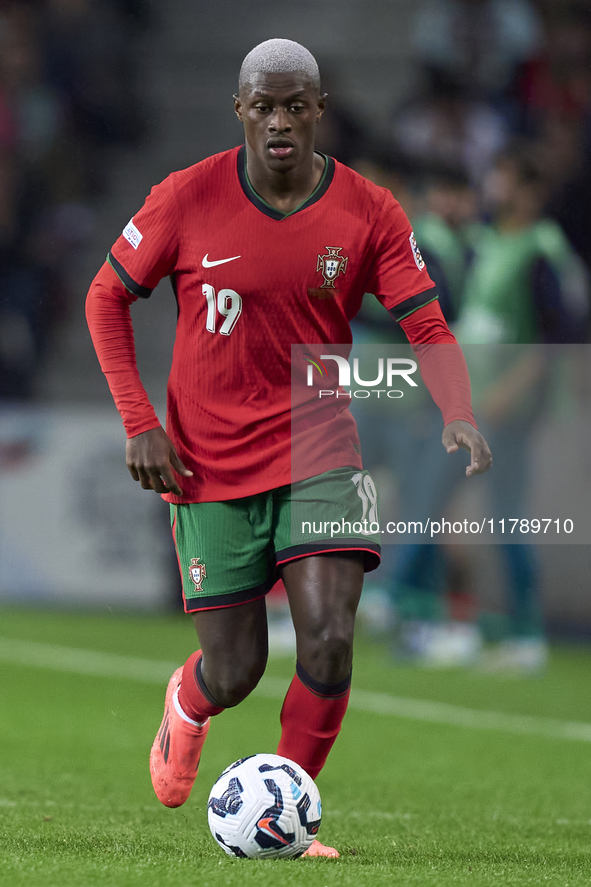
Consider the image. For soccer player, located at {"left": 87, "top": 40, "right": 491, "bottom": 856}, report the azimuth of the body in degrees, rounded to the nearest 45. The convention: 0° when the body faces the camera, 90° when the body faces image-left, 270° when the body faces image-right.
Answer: approximately 0°
